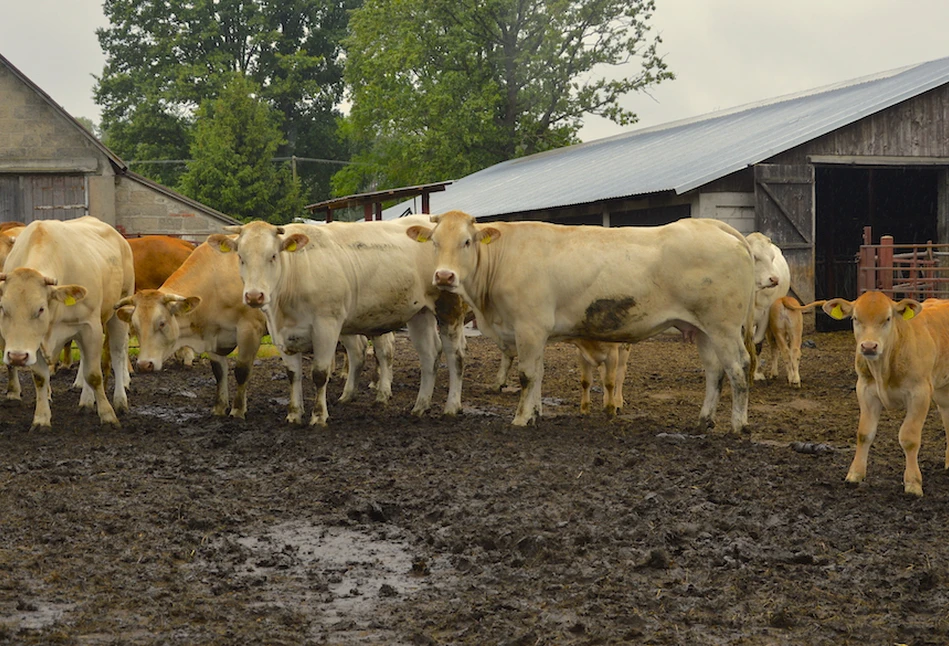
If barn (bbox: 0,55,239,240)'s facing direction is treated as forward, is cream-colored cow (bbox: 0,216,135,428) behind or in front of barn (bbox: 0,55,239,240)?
in front

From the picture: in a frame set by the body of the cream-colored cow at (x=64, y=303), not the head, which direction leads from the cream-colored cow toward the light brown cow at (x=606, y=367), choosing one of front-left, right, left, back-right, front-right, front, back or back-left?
back-left

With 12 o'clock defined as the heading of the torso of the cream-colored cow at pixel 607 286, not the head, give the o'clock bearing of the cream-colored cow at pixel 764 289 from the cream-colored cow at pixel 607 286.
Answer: the cream-colored cow at pixel 764 289 is roughly at 4 o'clock from the cream-colored cow at pixel 607 286.

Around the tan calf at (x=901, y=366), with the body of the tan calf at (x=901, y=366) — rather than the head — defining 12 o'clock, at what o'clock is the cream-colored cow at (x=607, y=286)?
the cream-colored cow at (x=607, y=286) is roughly at 3 o'clock from the tan calf at (x=901, y=366).

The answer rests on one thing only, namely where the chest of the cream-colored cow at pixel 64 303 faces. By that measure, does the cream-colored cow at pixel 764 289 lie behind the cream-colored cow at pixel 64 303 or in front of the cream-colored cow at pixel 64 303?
behind

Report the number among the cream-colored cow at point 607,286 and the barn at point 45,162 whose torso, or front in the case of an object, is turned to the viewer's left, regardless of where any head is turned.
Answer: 1

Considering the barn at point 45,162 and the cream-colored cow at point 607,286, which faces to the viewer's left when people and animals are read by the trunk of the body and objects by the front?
the cream-colored cow

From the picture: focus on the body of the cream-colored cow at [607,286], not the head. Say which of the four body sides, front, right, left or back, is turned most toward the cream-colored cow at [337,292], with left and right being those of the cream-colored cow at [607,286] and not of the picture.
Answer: front

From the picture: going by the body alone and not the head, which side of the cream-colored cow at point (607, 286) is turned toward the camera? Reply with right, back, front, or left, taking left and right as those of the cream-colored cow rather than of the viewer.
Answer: left

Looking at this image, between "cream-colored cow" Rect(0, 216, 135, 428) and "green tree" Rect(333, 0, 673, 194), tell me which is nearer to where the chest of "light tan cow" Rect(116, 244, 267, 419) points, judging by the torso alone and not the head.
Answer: the cream-colored cow

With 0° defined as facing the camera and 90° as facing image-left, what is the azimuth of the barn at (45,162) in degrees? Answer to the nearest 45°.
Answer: approximately 0°

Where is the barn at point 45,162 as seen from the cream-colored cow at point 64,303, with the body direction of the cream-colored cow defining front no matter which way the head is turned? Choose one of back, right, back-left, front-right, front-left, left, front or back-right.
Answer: back-right

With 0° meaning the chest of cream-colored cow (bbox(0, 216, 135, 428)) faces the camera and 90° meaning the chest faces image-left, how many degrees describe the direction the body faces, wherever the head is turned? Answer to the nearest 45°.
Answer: approximately 45°
